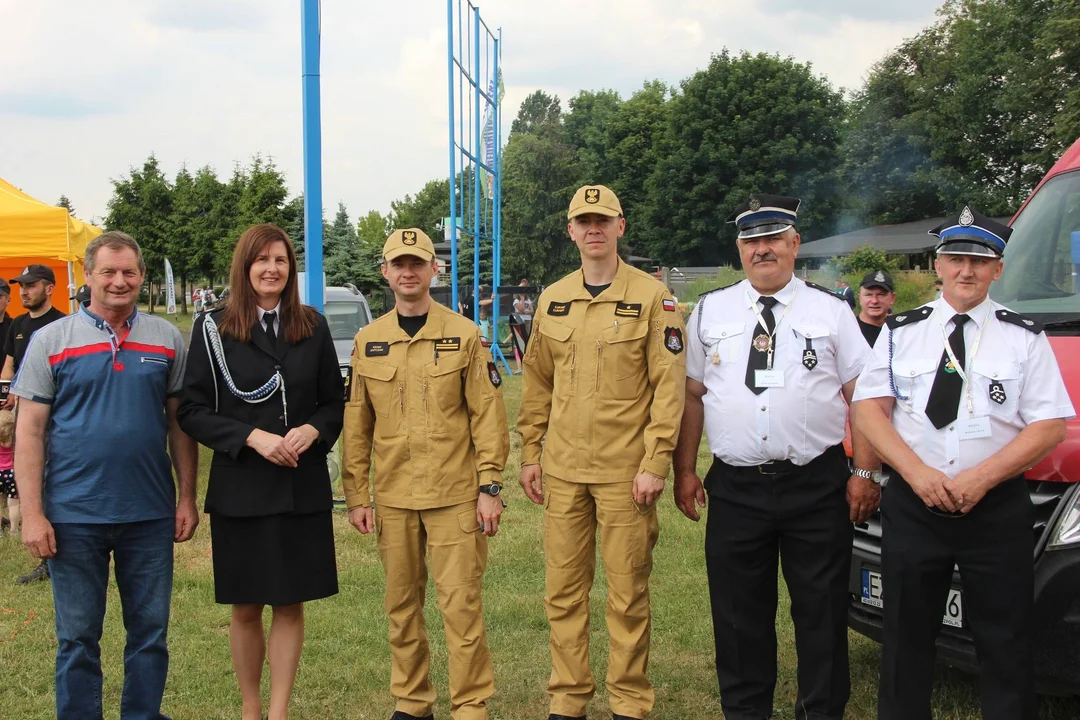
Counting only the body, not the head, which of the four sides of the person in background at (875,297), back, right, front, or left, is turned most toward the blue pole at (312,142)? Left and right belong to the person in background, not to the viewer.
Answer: right

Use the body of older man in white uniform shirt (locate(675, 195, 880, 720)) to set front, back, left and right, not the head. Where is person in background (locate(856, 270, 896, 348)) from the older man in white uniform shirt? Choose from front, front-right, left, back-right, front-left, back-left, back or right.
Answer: back

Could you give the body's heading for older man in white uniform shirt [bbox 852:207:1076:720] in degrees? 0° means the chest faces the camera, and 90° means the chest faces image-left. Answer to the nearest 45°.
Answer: approximately 0°

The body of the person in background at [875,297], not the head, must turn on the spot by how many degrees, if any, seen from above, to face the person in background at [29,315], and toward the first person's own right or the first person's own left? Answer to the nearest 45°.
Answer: approximately 90° to the first person's own right

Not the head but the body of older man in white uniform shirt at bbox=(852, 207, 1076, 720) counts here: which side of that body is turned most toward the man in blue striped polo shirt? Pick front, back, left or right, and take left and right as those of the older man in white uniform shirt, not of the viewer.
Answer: right

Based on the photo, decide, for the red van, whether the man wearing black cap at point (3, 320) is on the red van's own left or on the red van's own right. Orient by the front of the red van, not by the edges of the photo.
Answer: on the red van's own right

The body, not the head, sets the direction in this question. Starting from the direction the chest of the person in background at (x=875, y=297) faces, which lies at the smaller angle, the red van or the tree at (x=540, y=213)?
the red van

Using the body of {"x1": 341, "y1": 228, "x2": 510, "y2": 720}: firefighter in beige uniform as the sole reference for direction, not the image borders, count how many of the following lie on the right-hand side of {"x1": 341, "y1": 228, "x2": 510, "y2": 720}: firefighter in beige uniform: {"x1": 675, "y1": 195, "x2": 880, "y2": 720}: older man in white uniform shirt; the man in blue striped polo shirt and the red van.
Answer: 1

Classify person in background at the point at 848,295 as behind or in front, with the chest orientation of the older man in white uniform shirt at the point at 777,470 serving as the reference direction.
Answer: behind
